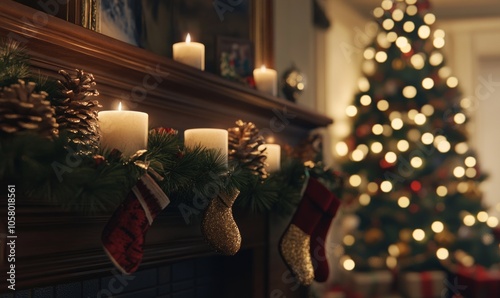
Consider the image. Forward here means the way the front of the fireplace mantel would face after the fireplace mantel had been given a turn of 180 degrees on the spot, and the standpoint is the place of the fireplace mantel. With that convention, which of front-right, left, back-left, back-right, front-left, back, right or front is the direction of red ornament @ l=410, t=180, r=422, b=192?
right

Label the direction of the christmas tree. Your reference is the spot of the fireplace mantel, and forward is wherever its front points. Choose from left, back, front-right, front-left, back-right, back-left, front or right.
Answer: left

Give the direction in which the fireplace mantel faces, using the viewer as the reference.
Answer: facing the viewer and to the right of the viewer
